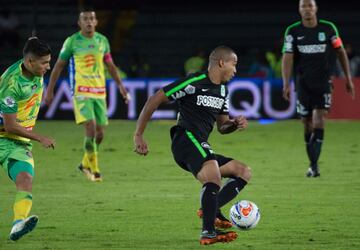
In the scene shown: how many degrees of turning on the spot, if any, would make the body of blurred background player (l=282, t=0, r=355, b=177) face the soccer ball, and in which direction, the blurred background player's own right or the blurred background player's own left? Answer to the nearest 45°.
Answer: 0° — they already face it

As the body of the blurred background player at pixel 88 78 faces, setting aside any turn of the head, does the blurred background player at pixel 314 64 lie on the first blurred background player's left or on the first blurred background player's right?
on the first blurred background player's left

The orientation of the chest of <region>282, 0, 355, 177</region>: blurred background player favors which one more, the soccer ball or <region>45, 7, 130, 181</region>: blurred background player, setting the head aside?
the soccer ball

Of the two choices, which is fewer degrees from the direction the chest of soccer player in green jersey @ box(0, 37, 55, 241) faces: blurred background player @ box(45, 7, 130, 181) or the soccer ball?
the soccer ball

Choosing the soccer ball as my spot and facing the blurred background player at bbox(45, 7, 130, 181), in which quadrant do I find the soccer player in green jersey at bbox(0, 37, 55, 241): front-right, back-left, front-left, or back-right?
front-left

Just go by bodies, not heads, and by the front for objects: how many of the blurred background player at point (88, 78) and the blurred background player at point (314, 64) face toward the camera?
2

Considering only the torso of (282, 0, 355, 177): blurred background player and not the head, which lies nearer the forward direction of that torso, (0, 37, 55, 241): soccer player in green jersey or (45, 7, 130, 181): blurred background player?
the soccer player in green jersey

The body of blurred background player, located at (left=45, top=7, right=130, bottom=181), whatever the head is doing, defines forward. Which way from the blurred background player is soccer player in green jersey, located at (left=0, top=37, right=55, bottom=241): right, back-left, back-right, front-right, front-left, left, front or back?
front

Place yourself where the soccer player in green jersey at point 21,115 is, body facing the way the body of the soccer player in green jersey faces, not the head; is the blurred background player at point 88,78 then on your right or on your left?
on your left

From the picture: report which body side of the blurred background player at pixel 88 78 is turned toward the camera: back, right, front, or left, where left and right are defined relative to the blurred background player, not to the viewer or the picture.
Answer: front

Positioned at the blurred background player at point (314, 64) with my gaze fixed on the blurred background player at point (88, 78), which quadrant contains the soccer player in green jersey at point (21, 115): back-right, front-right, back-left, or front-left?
front-left

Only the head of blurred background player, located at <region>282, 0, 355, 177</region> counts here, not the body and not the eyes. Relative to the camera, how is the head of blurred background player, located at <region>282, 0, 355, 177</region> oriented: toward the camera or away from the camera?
toward the camera

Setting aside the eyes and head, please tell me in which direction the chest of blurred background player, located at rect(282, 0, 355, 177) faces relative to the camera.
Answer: toward the camera

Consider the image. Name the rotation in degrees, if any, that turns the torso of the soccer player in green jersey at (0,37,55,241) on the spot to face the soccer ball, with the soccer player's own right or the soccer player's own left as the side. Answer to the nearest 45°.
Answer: approximately 45° to the soccer player's own left

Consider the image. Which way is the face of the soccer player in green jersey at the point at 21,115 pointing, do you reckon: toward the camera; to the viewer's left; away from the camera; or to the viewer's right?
to the viewer's right
